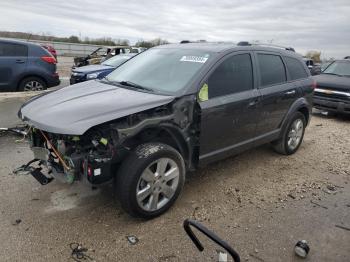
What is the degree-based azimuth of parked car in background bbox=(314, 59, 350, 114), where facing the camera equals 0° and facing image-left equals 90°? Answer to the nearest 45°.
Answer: approximately 45°

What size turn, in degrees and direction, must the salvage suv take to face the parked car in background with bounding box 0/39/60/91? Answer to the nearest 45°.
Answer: approximately 90° to its right

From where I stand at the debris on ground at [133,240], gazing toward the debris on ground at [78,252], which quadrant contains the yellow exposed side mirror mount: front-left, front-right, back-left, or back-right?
back-right

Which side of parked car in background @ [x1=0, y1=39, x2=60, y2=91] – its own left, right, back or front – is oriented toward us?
left

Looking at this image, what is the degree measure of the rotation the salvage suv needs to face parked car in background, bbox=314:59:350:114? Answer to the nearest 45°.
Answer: approximately 180°

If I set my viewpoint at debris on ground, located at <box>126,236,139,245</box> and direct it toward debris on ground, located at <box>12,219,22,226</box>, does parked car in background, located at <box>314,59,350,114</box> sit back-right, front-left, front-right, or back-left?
back-right

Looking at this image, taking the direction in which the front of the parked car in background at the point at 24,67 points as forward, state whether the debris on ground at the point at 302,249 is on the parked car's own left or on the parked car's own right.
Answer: on the parked car's own left

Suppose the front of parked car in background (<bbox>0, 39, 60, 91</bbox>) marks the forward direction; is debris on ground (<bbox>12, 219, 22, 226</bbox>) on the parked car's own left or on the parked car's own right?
on the parked car's own left
